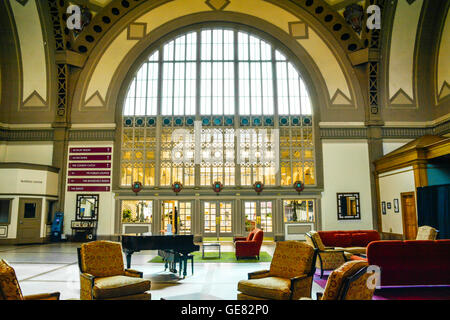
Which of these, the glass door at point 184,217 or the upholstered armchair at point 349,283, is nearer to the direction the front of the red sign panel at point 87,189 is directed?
the upholstered armchair

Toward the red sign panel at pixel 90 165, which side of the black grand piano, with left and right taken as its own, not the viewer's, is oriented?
left

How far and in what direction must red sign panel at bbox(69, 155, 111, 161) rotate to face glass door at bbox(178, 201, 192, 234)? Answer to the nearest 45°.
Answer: approximately 90° to its left

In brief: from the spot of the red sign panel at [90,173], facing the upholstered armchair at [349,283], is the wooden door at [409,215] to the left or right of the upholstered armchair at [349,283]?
left

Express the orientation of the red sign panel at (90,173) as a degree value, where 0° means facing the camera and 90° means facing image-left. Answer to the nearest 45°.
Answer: approximately 0°
